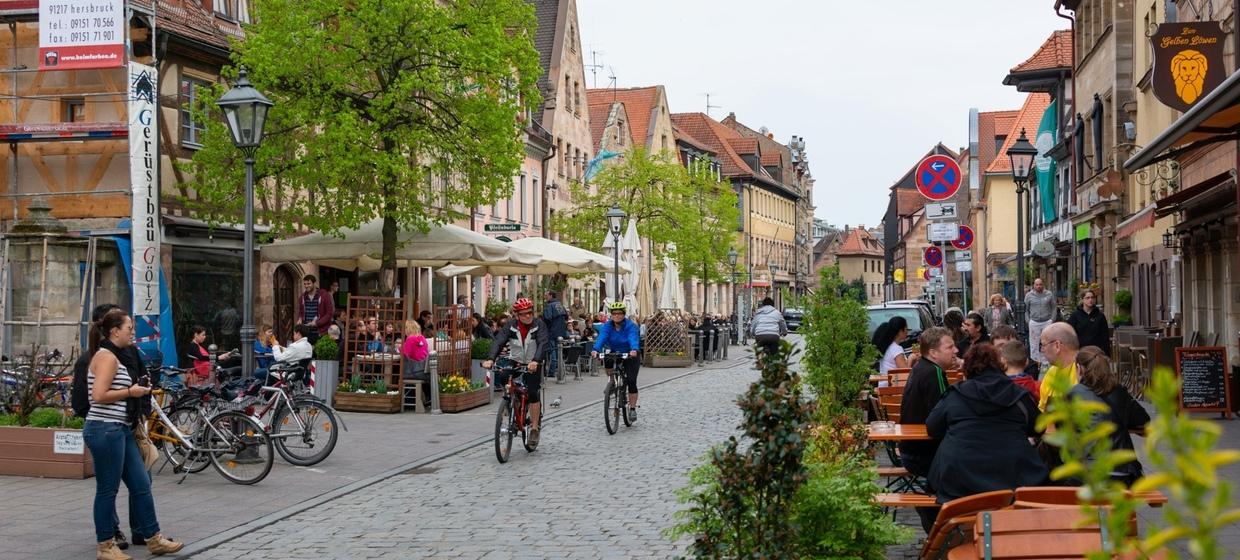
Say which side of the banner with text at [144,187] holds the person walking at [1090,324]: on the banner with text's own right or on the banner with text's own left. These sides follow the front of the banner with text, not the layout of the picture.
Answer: on the banner with text's own left

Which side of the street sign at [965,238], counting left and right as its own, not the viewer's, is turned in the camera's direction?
front

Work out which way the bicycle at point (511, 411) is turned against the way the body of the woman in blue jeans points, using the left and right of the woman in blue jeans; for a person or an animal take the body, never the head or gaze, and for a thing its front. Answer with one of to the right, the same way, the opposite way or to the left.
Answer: to the right

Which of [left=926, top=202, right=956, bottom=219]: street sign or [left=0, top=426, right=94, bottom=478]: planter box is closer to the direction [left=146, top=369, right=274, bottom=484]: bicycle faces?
the planter box

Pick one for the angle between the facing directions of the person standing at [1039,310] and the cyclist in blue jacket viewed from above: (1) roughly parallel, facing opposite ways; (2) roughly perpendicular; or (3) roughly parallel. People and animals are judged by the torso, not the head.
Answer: roughly parallel

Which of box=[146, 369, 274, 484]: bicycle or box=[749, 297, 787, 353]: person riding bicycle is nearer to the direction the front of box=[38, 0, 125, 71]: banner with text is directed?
the bicycle

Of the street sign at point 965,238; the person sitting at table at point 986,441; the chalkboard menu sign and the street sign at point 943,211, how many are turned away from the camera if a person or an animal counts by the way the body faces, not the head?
1

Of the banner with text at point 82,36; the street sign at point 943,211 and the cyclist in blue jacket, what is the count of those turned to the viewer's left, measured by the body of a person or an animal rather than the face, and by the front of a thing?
0

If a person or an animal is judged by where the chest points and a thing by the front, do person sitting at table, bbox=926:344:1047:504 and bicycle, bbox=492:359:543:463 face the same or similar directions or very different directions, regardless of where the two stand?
very different directions

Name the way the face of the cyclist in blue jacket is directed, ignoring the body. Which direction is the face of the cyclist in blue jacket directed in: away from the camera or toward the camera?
toward the camera

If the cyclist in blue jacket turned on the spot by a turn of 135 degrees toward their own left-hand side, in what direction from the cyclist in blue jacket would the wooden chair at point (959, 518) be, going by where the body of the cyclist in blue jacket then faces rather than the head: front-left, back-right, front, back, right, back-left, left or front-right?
back-right

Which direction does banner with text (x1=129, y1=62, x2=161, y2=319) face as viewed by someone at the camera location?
facing the viewer

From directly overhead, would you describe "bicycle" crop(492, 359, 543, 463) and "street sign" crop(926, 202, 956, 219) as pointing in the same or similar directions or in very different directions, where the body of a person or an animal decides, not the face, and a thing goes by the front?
same or similar directions

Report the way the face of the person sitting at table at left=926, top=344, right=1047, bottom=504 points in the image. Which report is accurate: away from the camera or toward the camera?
away from the camera

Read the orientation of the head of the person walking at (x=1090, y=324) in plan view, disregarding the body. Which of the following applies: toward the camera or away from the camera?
toward the camera

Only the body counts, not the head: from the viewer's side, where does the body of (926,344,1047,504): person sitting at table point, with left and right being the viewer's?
facing away from the viewer

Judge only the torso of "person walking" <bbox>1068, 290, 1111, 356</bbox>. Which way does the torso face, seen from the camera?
toward the camera

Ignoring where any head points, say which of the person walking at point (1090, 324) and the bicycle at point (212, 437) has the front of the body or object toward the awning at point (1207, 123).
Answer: the person walking

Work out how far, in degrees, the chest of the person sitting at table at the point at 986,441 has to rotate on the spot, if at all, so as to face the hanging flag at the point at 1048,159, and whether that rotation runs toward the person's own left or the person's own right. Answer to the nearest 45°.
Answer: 0° — they already face it
